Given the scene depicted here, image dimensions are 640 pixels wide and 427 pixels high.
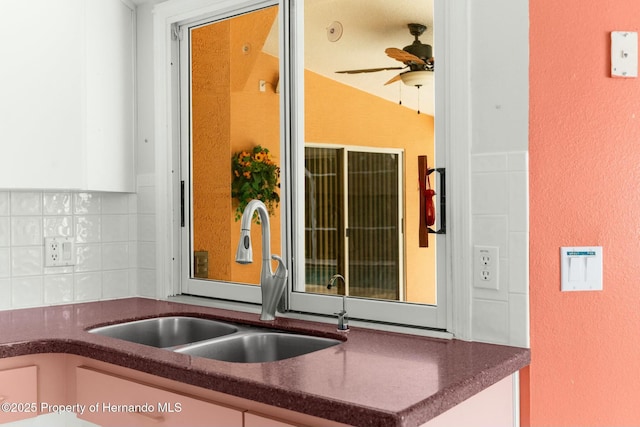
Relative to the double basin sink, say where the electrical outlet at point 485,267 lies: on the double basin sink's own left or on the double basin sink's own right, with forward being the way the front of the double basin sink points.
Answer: on the double basin sink's own left

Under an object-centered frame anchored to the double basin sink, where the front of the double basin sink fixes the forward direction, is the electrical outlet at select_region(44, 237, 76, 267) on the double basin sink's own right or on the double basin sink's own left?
on the double basin sink's own right

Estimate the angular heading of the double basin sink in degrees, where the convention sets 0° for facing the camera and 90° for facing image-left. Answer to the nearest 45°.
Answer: approximately 45°

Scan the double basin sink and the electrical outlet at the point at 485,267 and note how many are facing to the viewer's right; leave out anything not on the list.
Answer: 0

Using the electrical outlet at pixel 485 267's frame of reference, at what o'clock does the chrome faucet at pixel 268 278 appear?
The chrome faucet is roughly at 2 o'clock from the electrical outlet.

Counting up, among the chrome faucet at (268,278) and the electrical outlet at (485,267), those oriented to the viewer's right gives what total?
0

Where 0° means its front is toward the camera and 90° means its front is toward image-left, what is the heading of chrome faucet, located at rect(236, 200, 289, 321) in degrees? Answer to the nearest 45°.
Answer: approximately 45°

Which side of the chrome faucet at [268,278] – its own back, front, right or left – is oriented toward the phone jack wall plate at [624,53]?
left

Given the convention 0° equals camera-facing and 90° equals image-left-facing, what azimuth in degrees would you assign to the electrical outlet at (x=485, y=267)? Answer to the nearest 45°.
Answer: approximately 45°
